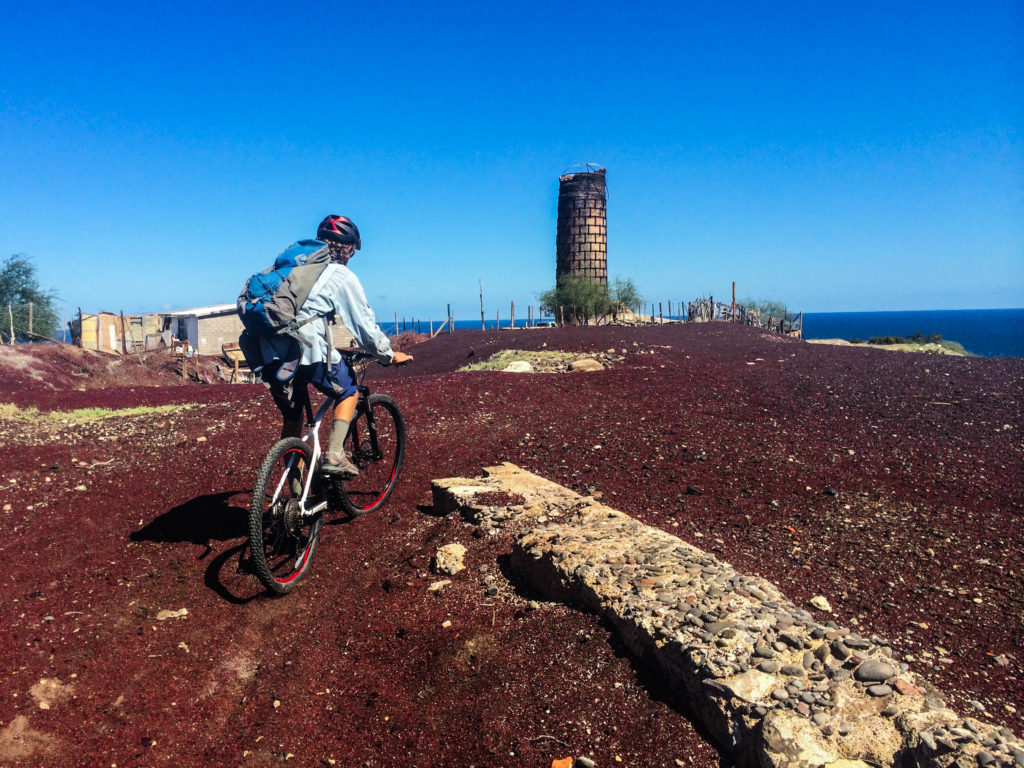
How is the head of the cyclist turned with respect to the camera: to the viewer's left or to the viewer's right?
to the viewer's right

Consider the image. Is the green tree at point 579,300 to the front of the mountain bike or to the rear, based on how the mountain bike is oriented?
to the front

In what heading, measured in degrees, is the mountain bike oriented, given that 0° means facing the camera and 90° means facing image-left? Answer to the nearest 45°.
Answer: approximately 225°

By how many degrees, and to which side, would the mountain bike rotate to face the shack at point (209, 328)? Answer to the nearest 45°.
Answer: approximately 45° to its left

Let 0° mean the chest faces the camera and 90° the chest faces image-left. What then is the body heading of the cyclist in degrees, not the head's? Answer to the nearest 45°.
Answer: approximately 225°

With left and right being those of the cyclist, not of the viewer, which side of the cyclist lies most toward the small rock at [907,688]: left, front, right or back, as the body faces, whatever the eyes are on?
right

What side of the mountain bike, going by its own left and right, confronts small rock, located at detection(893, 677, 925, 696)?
right

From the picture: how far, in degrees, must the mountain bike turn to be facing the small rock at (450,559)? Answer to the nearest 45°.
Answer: approximately 90° to its right

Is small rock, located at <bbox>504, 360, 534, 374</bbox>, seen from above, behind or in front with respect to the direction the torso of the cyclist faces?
in front

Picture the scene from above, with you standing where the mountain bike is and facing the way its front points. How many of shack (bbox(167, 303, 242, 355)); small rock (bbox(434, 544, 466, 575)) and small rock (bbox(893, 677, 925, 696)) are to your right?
2
